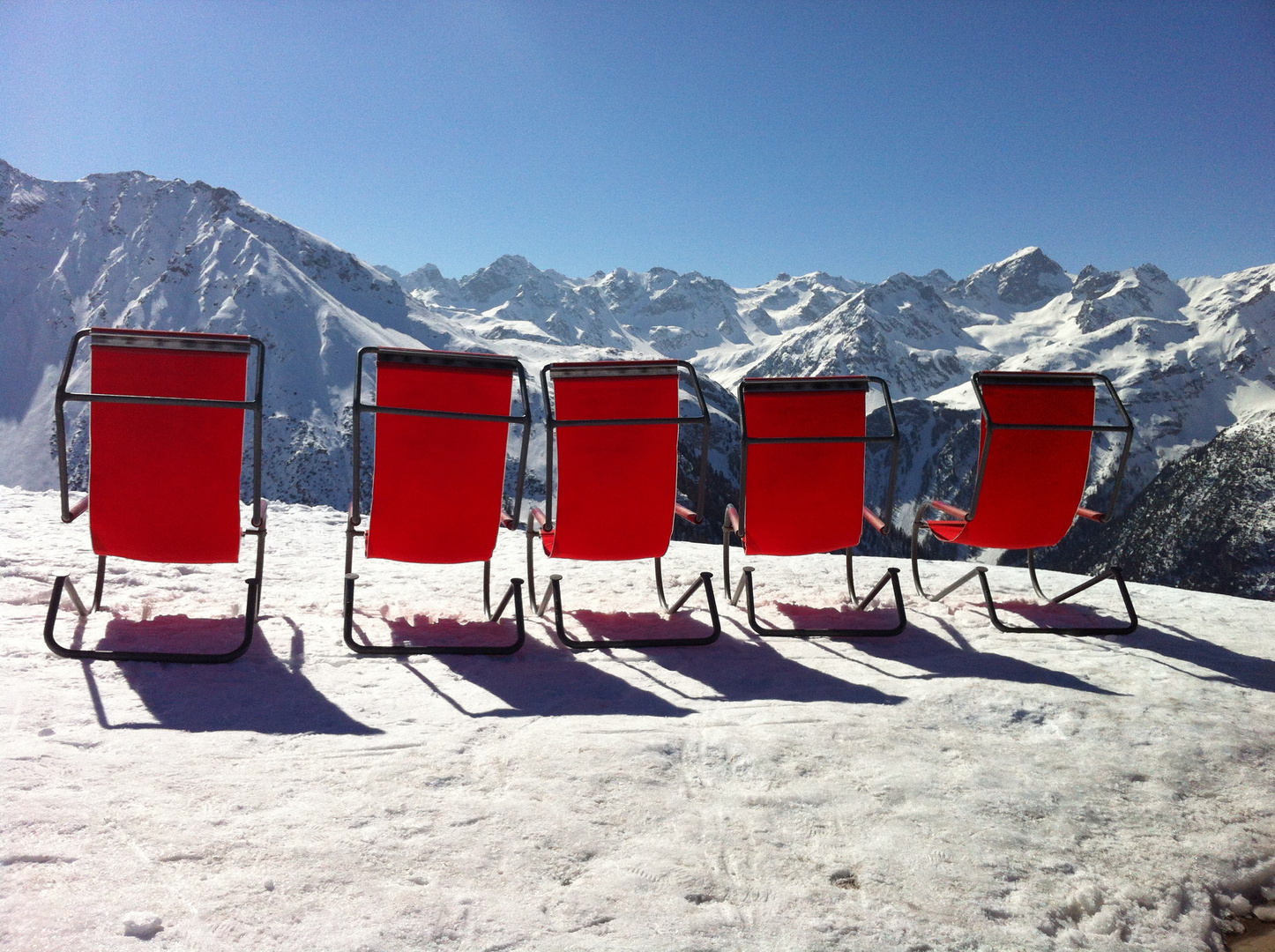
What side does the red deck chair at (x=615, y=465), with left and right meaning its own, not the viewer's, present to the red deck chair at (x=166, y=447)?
left

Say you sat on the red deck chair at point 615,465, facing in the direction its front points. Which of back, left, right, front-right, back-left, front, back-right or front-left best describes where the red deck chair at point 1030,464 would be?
right

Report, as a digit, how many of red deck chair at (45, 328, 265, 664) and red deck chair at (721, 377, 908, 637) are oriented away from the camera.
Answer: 2

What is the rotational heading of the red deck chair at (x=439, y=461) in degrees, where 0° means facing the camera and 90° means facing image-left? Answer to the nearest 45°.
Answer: approximately 180°

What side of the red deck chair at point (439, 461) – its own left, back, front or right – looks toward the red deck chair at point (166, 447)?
left

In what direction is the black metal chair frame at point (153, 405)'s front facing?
away from the camera

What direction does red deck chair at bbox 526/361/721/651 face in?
away from the camera

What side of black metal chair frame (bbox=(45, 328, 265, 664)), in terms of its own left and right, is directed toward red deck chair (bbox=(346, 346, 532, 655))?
right

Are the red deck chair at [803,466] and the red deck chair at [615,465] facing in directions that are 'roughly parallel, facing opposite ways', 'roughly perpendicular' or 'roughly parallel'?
roughly parallel

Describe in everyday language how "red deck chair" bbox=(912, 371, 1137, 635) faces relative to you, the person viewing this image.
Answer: facing away from the viewer and to the left of the viewer

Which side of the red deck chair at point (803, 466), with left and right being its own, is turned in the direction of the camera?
back
